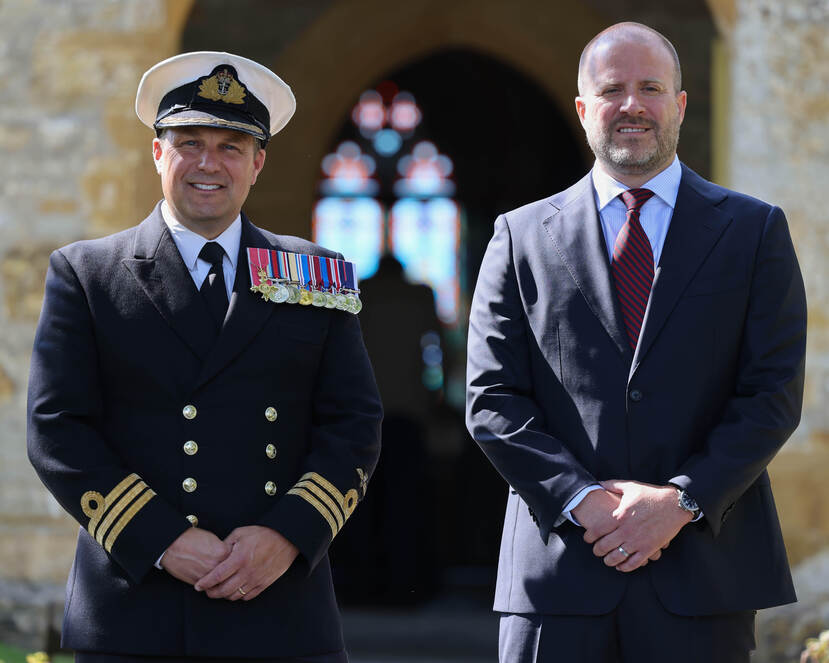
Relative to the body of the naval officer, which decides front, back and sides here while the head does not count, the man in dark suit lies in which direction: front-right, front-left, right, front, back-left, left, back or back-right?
left

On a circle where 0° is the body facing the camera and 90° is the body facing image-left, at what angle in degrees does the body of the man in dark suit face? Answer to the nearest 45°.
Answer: approximately 0°

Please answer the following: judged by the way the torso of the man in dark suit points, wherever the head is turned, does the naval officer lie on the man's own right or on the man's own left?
on the man's own right

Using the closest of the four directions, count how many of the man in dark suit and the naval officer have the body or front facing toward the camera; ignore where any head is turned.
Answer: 2
